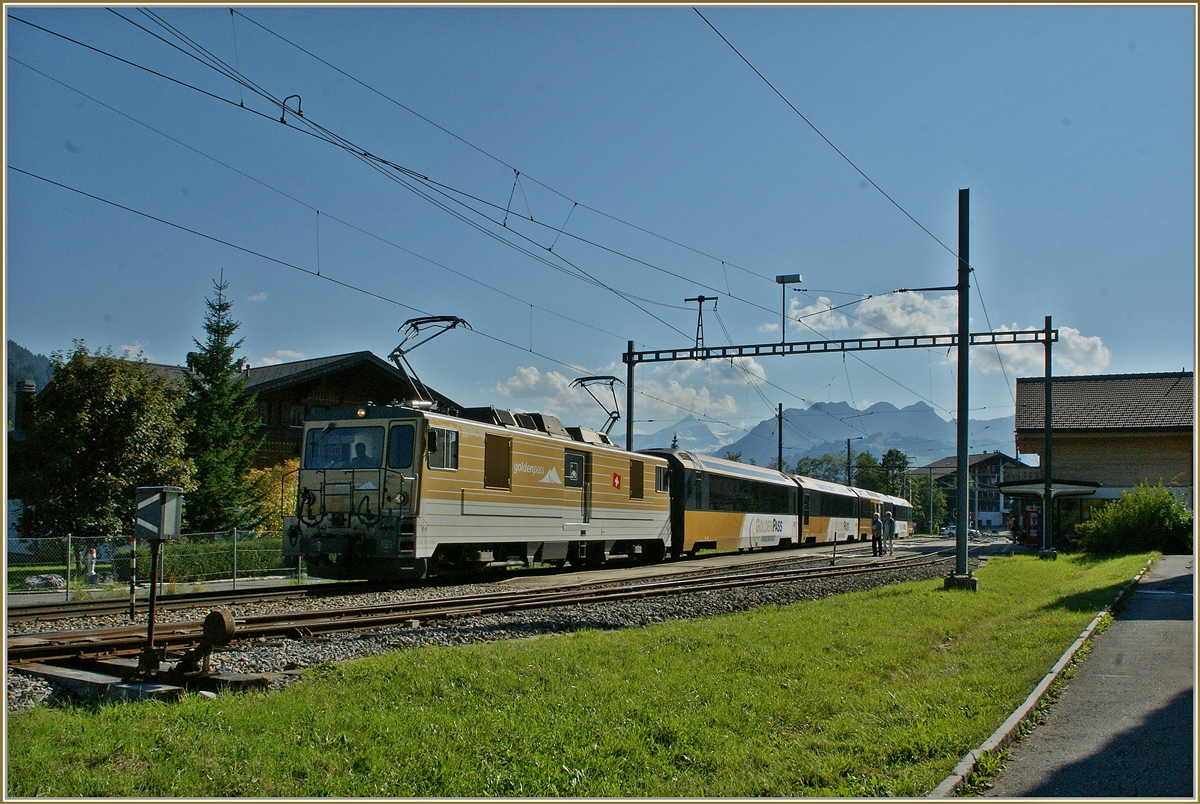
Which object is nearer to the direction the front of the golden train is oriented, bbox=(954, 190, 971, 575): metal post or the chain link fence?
the chain link fence

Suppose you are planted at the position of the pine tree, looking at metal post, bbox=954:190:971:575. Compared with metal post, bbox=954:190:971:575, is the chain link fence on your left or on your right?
right

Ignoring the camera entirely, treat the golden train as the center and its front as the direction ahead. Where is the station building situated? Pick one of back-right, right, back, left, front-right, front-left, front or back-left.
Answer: back

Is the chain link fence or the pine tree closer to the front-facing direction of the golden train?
the chain link fence

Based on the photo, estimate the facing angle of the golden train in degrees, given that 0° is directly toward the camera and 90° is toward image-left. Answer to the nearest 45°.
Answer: approximately 45°

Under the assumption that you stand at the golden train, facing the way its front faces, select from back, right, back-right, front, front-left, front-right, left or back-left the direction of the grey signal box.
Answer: front-left

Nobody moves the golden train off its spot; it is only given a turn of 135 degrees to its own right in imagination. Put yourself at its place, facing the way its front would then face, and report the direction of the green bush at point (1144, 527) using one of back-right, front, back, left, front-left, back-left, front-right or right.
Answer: front-right

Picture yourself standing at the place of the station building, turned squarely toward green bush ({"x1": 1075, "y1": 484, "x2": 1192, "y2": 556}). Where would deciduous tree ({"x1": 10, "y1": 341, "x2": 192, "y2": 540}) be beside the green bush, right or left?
right

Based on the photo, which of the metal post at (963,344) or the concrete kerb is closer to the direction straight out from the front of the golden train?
the concrete kerb

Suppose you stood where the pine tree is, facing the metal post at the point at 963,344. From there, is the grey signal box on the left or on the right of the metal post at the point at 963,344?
right

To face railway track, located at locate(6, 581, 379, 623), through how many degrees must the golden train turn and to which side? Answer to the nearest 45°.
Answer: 0° — it already faces it
